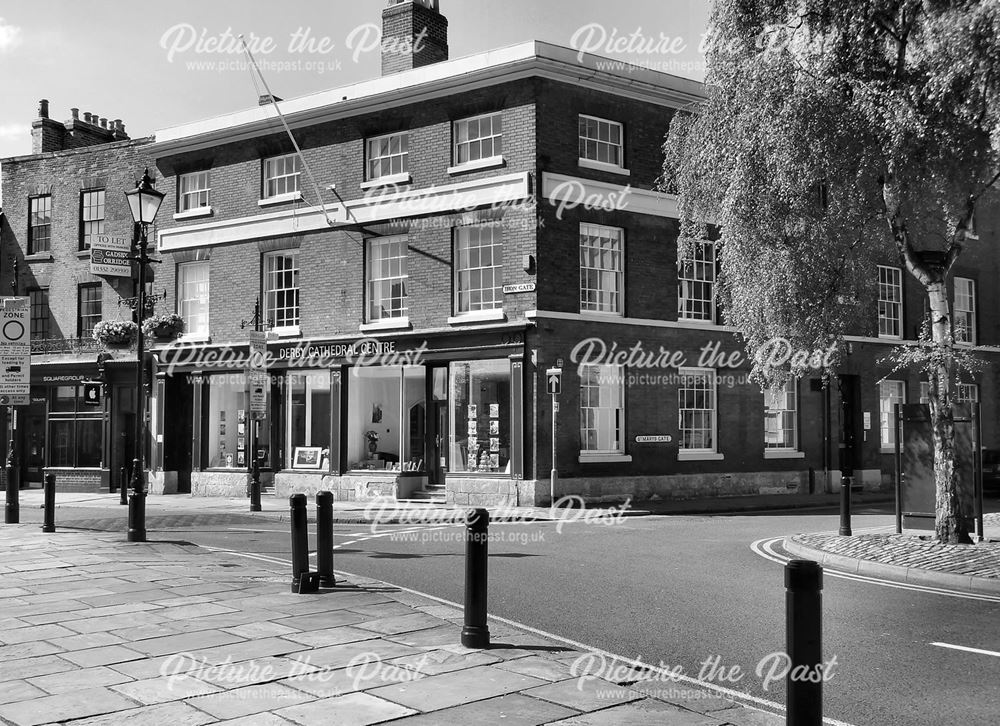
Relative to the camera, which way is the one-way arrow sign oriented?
toward the camera

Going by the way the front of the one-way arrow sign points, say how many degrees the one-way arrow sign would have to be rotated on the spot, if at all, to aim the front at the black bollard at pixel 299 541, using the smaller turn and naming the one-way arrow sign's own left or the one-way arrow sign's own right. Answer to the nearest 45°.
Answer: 0° — it already faces it

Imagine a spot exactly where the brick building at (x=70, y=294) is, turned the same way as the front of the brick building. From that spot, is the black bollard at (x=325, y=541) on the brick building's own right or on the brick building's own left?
on the brick building's own left

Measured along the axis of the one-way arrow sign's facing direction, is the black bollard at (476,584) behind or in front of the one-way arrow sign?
in front

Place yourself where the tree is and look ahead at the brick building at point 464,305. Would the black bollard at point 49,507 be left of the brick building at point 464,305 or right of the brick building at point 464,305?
left

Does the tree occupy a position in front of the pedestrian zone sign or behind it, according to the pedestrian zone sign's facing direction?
in front

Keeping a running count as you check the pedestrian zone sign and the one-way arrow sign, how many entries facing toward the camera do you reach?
2

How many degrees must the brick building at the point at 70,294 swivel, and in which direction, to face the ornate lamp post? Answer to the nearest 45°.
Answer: approximately 45° to its left

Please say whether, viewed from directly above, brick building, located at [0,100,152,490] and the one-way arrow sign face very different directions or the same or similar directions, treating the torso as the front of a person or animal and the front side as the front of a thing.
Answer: same or similar directions

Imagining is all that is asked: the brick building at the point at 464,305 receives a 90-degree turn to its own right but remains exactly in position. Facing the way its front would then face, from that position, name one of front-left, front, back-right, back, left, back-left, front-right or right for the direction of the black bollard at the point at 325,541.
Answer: back-left

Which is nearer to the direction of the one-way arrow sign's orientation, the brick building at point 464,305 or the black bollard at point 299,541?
the black bollard

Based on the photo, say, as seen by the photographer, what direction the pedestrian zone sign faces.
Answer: facing the viewer
